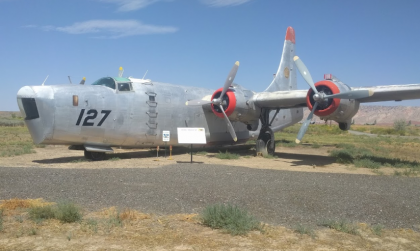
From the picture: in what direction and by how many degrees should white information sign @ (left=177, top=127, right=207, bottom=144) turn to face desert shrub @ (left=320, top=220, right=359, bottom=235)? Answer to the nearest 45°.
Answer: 0° — it already faces it

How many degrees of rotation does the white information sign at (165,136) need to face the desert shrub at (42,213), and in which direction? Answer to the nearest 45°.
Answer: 0° — it already faces it

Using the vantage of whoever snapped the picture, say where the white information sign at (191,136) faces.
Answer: facing the viewer

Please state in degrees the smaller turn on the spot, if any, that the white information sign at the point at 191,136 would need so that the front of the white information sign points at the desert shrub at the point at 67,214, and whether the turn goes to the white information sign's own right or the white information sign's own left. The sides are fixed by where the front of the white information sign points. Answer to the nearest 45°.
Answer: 0° — it already faces it

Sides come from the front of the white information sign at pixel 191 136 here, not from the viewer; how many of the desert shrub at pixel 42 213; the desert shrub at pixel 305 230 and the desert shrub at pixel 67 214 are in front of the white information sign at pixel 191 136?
3

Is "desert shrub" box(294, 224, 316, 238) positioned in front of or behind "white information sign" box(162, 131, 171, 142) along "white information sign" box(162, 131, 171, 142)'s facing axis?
in front

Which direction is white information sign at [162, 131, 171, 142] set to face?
toward the camera

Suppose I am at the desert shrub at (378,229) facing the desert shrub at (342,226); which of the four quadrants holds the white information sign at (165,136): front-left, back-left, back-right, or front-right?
front-right

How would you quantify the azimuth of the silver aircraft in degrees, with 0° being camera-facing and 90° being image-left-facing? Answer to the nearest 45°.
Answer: approximately 45°

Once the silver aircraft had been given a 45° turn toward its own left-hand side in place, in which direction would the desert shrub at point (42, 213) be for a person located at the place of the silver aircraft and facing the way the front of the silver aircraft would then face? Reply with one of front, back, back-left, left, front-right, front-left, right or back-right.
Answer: front

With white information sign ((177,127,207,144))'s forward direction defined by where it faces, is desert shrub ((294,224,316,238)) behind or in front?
in front

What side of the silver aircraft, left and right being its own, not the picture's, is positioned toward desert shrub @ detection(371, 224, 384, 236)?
left

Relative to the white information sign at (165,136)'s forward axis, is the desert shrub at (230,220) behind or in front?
in front

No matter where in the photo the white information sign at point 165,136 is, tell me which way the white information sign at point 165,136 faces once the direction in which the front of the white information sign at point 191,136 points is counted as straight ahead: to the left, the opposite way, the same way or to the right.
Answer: the same way

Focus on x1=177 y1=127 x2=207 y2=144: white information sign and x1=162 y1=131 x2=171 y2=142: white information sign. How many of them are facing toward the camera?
2

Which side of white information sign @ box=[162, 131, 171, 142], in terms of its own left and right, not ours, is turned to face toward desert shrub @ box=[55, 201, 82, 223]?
front

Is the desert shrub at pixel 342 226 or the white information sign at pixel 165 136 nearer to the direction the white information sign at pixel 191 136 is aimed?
the desert shrub

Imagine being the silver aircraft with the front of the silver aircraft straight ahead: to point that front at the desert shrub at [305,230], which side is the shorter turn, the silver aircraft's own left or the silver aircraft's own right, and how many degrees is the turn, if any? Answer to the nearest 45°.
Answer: approximately 45° to the silver aircraft's own left
